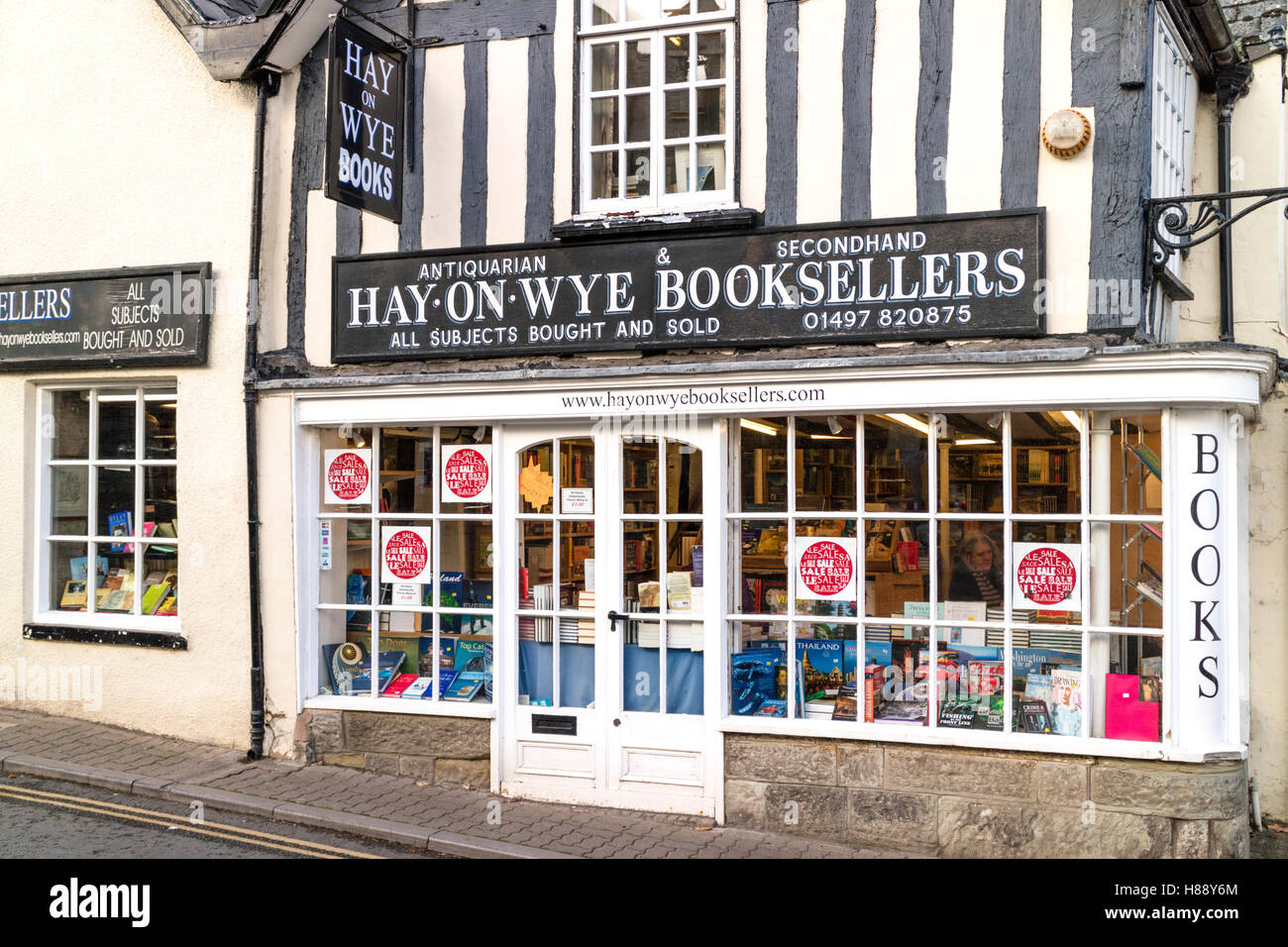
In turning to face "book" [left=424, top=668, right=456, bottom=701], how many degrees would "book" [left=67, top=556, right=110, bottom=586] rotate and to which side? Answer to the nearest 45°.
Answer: approximately 45° to its left

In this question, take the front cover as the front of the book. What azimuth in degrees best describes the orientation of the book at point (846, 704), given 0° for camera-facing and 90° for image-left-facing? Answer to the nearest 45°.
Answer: approximately 0°

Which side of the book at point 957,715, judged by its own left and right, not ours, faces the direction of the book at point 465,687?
right

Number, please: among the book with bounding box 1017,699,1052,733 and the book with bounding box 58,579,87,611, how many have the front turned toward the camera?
2

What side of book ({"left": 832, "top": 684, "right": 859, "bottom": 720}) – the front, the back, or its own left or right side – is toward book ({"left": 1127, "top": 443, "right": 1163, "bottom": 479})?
left

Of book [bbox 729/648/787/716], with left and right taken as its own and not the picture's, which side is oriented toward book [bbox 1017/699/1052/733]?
left

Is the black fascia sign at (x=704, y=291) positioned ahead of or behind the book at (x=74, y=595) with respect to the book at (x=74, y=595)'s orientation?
ahead

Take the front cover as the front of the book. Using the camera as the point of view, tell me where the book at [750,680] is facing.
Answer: facing the viewer

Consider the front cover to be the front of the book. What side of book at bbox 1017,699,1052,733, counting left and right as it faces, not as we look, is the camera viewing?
front

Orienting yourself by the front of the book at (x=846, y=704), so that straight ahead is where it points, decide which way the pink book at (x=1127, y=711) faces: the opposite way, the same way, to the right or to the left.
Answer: the same way

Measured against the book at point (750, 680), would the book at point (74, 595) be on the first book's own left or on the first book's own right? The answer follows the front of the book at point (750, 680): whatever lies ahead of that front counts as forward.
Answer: on the first book's own right
